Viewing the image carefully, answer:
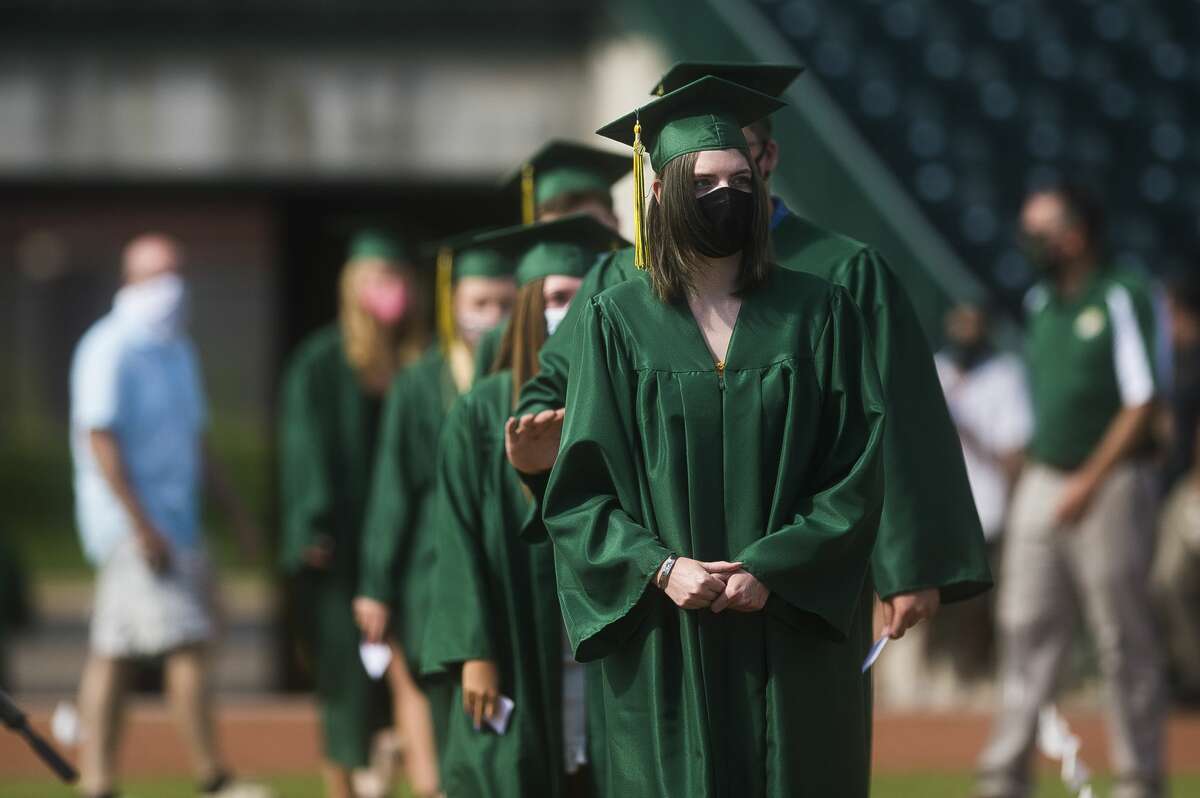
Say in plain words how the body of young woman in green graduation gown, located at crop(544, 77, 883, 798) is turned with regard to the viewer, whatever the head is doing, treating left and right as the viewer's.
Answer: facing the viewer

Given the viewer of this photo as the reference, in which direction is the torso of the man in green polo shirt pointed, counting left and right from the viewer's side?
facing the viewer and to the left of the viewer

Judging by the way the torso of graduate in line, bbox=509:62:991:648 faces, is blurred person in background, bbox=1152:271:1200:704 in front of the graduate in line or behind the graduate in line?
behind

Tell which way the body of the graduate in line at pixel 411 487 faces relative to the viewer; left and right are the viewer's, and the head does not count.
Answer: facing the viewer and to the right of the viewer

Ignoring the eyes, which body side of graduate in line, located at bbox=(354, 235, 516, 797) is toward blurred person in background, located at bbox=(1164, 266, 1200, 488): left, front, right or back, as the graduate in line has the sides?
left

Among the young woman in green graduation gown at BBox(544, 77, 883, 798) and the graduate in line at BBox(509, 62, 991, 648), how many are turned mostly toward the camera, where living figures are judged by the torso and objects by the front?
2
